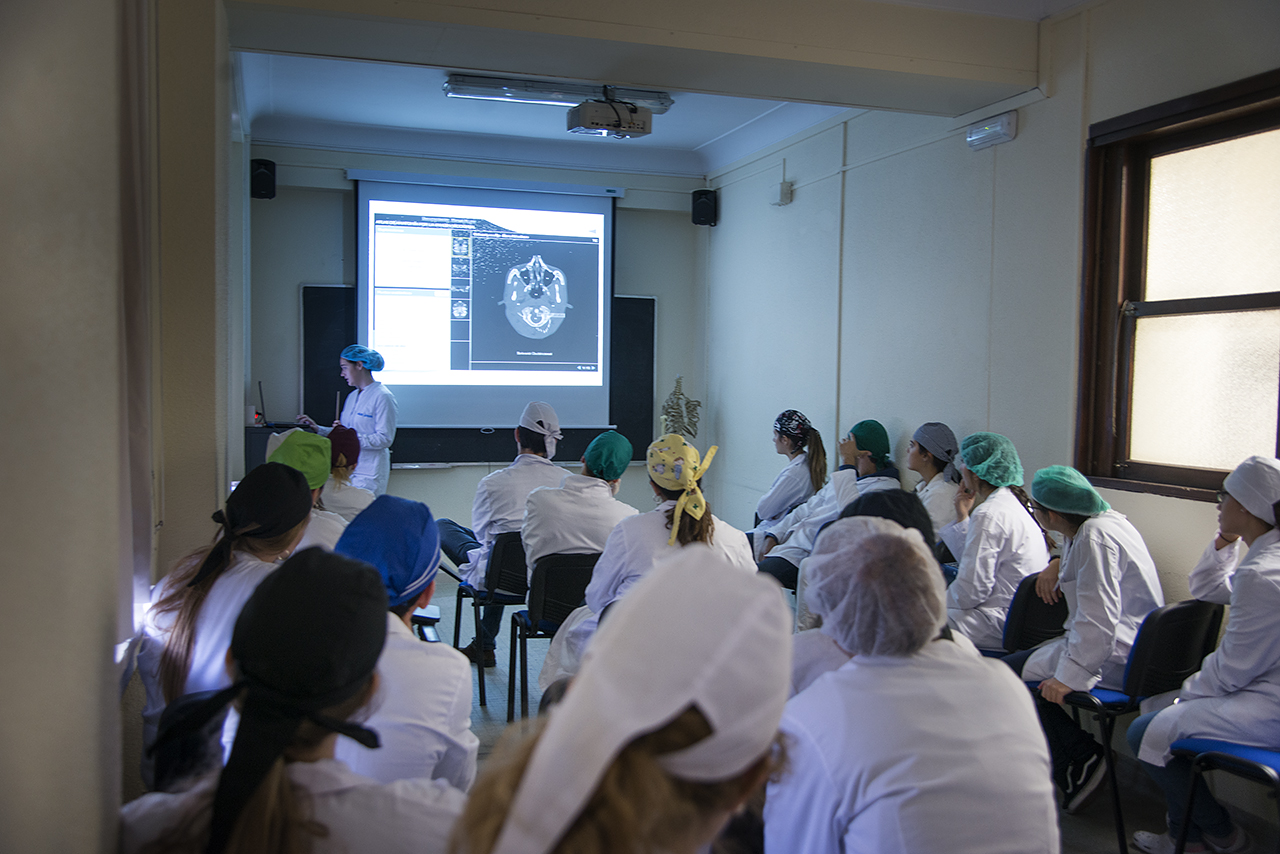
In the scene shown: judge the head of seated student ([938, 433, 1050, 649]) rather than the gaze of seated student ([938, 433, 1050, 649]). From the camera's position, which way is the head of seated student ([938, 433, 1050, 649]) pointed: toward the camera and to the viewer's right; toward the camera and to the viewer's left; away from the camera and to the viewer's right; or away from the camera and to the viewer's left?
away from the camera and to the viewer's left

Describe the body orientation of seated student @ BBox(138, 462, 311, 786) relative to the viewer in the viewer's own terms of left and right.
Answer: facing away from the viewer and to the right of the viewer

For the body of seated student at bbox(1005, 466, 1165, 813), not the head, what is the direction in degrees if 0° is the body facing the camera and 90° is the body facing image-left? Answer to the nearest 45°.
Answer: approximately 90°

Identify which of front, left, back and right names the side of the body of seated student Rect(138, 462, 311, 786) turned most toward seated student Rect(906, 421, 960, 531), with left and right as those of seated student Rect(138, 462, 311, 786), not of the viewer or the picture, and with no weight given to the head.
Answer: front

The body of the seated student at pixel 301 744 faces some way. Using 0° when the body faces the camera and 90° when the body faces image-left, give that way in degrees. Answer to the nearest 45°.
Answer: approximately 180°

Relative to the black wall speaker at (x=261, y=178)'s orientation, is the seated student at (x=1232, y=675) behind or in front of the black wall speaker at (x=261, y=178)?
in front

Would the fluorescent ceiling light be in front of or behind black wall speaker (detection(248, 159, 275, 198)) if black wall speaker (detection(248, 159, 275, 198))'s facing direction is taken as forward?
in front

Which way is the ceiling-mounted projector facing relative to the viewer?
away from the camera

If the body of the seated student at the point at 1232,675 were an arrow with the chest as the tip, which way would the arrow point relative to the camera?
to the viewer's left

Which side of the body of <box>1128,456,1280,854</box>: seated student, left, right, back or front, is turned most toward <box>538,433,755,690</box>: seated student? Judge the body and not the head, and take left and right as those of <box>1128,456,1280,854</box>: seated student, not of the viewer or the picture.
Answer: front

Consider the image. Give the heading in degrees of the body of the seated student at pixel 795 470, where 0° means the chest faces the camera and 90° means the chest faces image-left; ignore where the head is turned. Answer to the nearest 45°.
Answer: approximately 135°

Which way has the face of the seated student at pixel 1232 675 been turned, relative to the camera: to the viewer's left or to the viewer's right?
to the viewer's left
